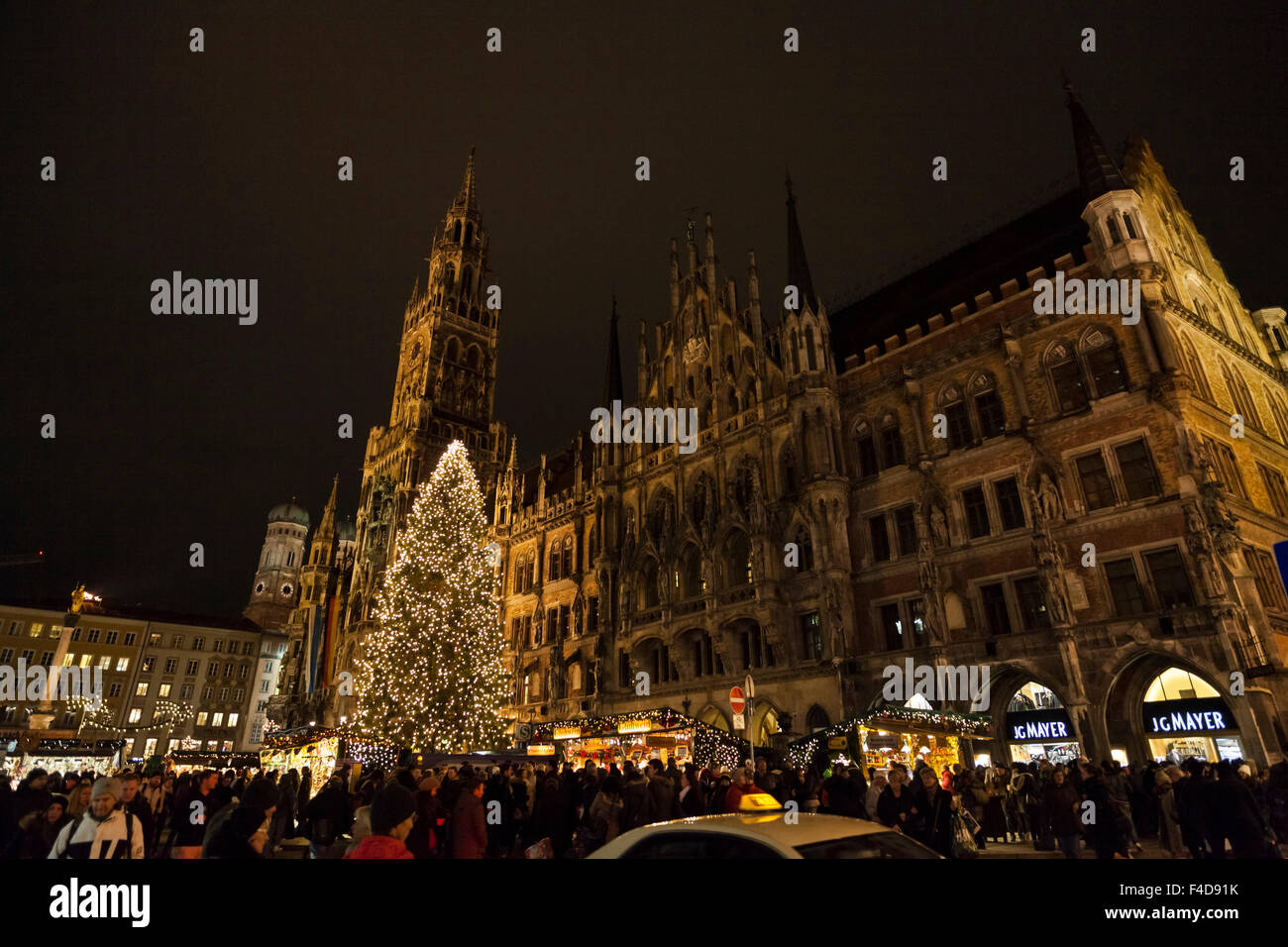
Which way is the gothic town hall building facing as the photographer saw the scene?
facing the viewer and to the left of the viewer

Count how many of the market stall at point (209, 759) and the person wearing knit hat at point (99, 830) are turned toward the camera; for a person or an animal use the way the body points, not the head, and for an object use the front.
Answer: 2

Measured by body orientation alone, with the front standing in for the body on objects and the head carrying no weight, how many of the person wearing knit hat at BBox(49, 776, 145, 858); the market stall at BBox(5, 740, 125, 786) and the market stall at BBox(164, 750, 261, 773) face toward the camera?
3

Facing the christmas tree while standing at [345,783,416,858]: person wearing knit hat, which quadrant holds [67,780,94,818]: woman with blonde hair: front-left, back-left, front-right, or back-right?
front-left

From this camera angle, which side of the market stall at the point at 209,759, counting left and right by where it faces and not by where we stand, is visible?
front

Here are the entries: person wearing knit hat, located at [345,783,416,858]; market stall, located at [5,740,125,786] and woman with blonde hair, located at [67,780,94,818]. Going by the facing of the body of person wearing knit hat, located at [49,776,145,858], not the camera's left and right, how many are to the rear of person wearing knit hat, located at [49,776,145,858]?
2

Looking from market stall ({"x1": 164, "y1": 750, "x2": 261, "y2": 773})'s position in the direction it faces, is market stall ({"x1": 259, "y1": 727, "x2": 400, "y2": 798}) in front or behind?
in front

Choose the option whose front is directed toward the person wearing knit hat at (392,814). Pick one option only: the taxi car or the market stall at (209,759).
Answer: the market stall

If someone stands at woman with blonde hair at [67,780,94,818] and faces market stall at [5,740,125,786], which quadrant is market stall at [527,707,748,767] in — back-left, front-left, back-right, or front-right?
front-right

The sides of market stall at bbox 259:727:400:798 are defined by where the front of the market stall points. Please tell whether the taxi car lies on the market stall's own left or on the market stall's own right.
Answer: on the market stall's own left

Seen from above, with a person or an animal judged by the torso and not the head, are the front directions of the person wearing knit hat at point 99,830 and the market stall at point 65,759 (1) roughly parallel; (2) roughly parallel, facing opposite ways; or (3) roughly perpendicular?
roughly parallel

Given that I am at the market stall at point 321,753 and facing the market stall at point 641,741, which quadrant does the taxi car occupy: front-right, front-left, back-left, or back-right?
front-right

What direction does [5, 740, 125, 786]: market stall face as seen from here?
toward the camera

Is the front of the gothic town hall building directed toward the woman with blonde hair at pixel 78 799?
yes

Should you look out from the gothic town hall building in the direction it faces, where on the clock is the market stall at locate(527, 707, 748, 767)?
The market stall is roughly at 1 o'clock from the gothic town hall building.

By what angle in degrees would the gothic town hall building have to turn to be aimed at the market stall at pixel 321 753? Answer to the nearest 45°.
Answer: approximately 45° to its right

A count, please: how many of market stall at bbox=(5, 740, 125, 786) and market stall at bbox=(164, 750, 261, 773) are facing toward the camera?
2
